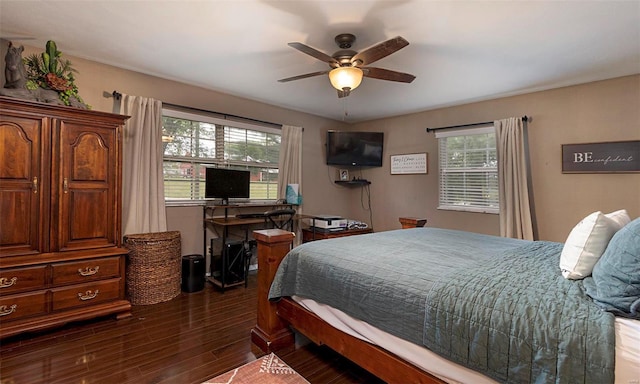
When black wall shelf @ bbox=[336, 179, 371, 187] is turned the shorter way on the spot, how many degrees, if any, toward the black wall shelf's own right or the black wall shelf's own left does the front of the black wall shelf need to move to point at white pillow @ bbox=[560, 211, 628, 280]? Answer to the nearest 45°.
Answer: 0° — it already faces it

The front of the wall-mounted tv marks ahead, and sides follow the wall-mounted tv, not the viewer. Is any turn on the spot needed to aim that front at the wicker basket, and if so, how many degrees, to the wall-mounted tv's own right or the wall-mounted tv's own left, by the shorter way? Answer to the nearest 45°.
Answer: approximately 45° to the wall-mounted tv's own right

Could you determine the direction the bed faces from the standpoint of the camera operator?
facing away from the viewer and to the left of the viewer

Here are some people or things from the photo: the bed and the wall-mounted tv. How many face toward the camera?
1

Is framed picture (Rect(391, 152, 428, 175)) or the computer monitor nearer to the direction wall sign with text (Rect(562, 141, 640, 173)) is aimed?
the computer monitor

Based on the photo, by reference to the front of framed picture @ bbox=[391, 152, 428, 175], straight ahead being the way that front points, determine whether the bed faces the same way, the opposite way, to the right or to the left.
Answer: to the right

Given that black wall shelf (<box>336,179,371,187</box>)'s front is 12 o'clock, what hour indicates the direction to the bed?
The bed is roughly at 12 o'clock from the black wall shelf.

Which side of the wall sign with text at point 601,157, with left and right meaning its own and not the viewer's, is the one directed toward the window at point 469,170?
right
